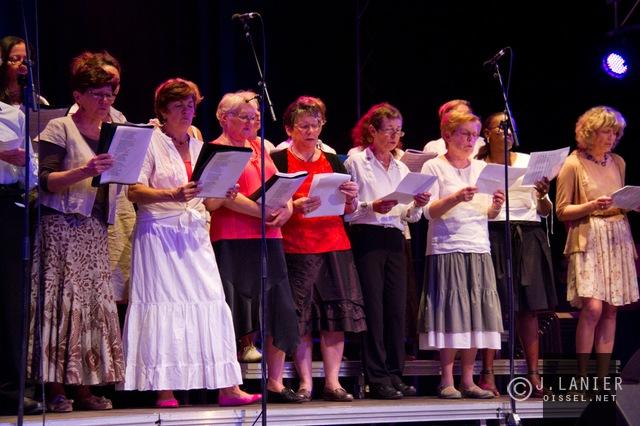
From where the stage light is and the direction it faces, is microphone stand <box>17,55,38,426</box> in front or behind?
in front

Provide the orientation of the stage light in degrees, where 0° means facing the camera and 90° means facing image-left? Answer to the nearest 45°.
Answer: approximately 0°
